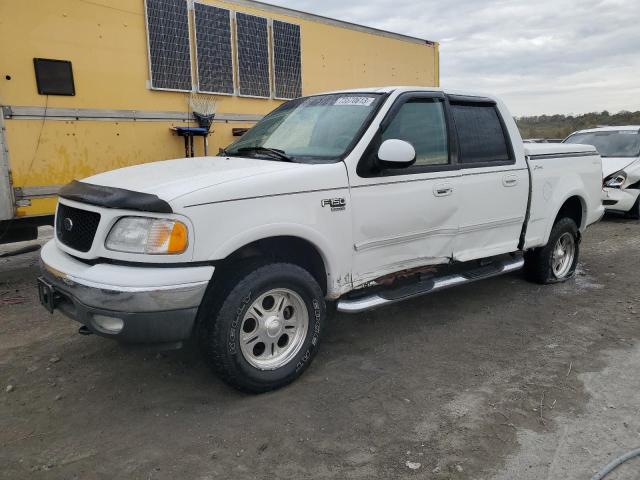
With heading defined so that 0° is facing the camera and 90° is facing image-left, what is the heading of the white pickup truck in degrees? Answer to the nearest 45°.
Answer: approximately 45°

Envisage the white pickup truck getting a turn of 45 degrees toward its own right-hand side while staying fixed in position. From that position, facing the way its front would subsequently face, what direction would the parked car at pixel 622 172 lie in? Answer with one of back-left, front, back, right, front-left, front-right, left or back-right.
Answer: back-right

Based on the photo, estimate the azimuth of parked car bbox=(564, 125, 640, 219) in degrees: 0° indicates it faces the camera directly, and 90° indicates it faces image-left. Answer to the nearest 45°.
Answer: approximately 45°
